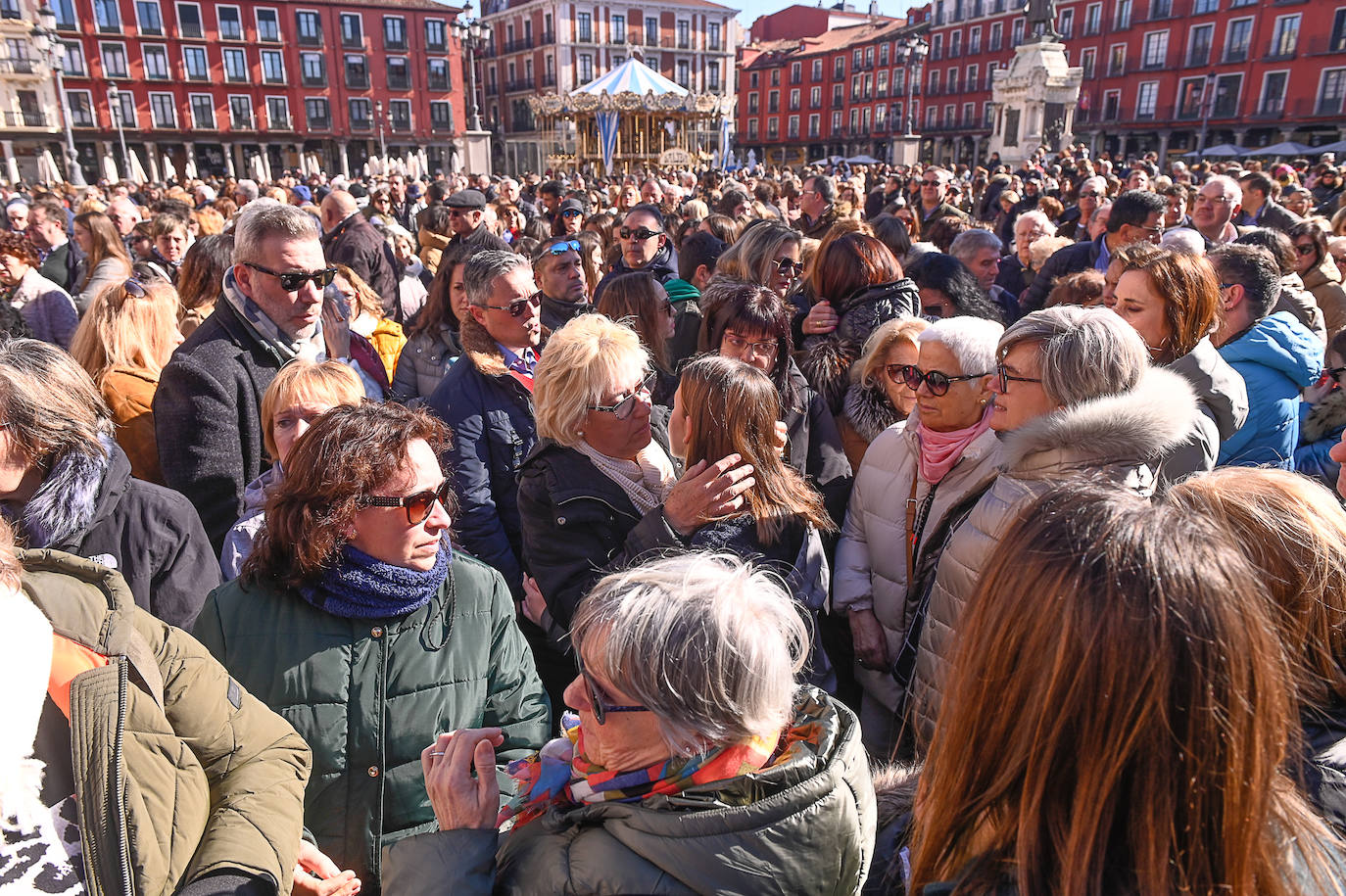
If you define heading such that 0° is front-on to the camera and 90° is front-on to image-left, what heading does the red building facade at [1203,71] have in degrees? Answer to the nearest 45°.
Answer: approximately 45°

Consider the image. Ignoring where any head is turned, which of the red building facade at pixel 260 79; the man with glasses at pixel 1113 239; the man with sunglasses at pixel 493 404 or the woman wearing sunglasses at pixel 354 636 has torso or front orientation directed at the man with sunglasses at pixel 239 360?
the red building facade

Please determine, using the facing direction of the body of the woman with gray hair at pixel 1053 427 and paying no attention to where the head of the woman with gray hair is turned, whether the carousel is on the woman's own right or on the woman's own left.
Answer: on the woman's own right

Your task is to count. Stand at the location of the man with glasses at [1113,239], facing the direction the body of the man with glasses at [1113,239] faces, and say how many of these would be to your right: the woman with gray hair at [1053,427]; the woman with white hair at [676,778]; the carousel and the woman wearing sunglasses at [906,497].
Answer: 3

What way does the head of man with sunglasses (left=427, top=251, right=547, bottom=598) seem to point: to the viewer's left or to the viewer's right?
to the viewer's right

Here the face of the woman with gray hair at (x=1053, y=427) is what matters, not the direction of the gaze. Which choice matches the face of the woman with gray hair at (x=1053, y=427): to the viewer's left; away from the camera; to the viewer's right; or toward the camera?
to the viewer's left

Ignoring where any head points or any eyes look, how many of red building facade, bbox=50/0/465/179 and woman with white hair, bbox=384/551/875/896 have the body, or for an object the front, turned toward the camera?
1

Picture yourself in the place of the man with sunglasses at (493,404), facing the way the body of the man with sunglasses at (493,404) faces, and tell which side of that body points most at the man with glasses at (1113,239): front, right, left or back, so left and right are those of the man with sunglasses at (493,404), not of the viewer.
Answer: left

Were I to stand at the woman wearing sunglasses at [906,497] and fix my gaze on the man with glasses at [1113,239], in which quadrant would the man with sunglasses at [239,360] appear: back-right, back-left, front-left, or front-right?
back-left
